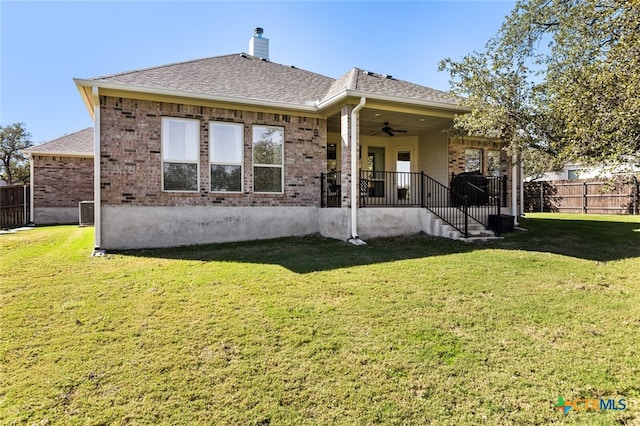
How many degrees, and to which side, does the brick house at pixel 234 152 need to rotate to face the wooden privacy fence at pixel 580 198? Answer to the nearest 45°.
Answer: approximately 45° to its right

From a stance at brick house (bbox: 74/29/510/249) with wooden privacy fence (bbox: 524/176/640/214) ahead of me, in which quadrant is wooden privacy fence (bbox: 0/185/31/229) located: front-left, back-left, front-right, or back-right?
back-left

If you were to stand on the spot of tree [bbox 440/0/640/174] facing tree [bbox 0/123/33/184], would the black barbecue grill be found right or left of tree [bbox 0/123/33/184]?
right

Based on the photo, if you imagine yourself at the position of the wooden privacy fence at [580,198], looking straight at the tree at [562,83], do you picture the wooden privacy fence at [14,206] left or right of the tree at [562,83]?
right

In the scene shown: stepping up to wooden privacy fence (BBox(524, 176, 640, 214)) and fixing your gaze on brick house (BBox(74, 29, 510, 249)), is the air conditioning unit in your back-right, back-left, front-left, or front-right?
front-right

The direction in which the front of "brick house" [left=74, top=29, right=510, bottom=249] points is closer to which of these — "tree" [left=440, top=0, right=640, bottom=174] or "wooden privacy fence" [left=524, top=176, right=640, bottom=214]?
the wooden privacy fence

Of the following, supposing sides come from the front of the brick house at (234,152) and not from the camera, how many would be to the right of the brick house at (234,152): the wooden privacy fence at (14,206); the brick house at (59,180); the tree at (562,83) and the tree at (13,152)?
1

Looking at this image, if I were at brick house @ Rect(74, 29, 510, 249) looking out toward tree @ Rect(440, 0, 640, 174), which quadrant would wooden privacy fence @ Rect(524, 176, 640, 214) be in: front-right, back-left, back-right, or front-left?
front-left

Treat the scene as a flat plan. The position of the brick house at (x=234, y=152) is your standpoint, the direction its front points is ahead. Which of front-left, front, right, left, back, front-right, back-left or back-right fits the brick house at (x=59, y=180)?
front-left

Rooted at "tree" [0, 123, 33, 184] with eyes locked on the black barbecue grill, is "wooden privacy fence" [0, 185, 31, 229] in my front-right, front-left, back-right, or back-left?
front-right

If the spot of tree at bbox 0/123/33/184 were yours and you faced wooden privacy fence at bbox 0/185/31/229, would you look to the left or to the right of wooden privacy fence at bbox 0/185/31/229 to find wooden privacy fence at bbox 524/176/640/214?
left

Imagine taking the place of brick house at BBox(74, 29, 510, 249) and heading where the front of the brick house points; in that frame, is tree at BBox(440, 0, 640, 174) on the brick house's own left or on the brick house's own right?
on the brick house's own right

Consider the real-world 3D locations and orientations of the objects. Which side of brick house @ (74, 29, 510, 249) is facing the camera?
back

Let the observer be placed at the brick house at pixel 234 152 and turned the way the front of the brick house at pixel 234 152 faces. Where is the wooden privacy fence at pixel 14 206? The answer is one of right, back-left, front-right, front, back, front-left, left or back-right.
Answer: front-left
